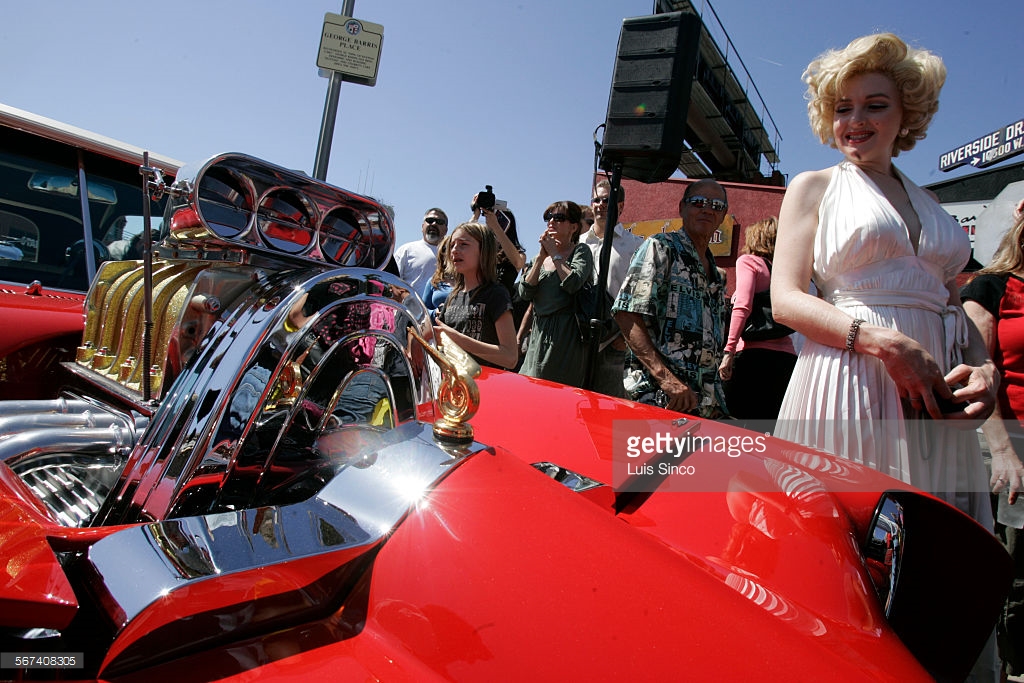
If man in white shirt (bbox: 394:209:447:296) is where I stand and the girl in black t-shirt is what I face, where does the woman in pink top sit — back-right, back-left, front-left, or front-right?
front-left

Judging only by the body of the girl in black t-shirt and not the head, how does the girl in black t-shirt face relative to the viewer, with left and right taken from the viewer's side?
facing the viewer and to the left of the viewer

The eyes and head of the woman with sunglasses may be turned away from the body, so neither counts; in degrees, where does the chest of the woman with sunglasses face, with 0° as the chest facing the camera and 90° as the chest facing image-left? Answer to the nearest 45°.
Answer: approximately 45°

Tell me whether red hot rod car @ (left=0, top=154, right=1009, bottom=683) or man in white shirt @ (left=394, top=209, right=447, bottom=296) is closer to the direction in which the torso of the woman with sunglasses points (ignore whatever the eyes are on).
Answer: the red hot rod car

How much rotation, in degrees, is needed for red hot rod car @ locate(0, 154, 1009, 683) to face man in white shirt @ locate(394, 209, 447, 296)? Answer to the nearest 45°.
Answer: approximately 135° to its left

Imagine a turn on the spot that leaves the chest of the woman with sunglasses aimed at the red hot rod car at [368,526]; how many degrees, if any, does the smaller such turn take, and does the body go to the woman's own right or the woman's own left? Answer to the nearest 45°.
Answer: approximately 45° to the woman's own left

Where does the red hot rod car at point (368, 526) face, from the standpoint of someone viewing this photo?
facing the viewer and to the right of the viewer

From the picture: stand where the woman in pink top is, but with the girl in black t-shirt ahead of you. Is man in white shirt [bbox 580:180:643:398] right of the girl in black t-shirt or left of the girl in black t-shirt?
right
